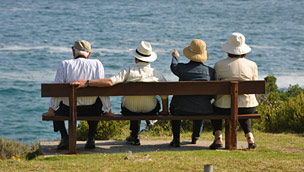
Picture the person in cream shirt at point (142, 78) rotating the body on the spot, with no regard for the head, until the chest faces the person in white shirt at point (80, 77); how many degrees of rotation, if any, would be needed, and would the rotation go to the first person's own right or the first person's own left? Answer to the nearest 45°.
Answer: approximately 90° to the first person's own left

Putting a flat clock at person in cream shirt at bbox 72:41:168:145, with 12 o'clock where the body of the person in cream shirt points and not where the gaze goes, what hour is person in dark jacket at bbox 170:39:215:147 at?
The person in dark jacket is roughly at 3 o'clock from the person in cream shirt.

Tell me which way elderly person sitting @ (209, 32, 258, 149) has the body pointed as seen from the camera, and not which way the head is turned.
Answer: away from the camera

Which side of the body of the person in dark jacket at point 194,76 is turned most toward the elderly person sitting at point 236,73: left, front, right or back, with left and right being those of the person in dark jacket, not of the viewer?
right

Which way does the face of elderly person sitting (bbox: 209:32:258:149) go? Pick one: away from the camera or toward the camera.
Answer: away from the camera

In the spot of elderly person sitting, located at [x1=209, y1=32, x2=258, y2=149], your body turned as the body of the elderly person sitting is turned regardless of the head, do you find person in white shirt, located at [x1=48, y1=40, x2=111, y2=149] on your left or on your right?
on your left

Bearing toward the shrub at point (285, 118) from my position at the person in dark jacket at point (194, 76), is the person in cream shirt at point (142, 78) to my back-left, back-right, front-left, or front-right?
back-left

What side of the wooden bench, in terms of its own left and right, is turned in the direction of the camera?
back

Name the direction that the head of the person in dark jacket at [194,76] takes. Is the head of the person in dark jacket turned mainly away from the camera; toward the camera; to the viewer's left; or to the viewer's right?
away from the camera

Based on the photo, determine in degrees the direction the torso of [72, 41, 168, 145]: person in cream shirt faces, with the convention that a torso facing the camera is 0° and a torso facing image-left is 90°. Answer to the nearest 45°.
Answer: approximately 180°

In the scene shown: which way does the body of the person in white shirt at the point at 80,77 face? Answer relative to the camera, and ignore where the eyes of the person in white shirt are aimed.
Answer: away from the camera

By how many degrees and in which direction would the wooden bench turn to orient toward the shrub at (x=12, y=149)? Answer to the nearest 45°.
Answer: approximately 45° to its left

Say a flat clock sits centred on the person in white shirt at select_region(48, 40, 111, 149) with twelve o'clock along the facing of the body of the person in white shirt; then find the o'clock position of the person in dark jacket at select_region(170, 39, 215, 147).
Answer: The person in dark jacket is roughly at 3 o'clock from the person in white shirt.

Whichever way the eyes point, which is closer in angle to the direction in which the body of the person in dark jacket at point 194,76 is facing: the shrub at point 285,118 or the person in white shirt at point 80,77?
the shrub

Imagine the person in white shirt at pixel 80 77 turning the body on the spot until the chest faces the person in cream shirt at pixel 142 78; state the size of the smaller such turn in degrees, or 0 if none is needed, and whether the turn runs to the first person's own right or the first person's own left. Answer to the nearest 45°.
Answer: approximately 90° to the first person's own right

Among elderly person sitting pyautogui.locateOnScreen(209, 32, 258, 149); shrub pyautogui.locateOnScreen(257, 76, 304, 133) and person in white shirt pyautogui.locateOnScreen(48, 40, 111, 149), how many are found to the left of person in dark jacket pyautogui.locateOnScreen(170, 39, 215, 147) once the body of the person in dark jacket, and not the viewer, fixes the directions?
1

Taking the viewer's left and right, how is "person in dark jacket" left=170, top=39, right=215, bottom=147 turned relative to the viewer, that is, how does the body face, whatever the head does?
facing away from the viewer
